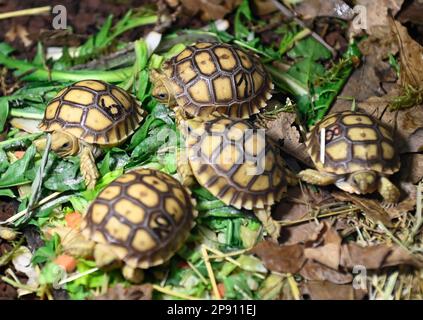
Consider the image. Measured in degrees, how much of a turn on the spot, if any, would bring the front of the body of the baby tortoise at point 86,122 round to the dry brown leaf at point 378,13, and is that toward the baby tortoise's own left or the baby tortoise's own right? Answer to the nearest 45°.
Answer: approximately 135° to the baby tortoise's own left

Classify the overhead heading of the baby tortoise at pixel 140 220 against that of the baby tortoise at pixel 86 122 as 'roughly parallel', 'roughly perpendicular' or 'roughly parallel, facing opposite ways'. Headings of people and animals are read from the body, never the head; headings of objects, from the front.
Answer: roughly parallel

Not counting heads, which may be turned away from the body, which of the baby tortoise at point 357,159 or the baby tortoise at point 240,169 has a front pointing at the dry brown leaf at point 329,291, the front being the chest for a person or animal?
the baby tortoise at point 357,159

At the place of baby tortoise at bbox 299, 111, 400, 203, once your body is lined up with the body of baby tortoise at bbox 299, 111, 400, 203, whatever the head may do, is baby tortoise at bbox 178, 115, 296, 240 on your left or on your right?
on your right

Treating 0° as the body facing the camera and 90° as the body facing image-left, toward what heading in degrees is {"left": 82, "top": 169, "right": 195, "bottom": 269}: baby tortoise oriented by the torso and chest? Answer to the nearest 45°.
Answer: approximately 45°

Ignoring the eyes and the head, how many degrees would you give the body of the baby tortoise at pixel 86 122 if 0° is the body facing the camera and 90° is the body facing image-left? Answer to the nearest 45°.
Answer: approximately 45°

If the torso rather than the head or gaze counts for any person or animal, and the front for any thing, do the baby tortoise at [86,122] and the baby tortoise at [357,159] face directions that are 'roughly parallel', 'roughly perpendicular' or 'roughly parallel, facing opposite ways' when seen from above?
roughly parallel

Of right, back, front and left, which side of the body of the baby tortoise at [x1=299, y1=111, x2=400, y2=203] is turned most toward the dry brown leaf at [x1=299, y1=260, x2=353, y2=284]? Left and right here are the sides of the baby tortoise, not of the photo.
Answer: front

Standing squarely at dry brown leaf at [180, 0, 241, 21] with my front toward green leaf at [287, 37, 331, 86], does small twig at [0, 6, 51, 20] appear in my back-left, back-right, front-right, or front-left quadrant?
back-right

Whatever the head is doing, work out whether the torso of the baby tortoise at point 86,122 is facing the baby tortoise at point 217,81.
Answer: no

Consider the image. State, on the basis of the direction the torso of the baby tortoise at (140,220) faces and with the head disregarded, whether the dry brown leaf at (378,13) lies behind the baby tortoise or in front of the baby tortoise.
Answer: behind

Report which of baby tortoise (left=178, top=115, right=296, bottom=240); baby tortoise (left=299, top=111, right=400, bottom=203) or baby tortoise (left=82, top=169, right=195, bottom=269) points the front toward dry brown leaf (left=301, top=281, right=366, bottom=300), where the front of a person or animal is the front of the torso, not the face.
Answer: baby tortoise (left=299, top=111, right=400, bottom=203)

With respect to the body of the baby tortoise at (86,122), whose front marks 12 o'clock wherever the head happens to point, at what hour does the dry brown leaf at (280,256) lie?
The dry brown leaf is roughly at 9 o'clock from the baby tortoise.

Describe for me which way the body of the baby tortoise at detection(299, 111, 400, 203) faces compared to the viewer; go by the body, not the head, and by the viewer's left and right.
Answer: facing the viewer
